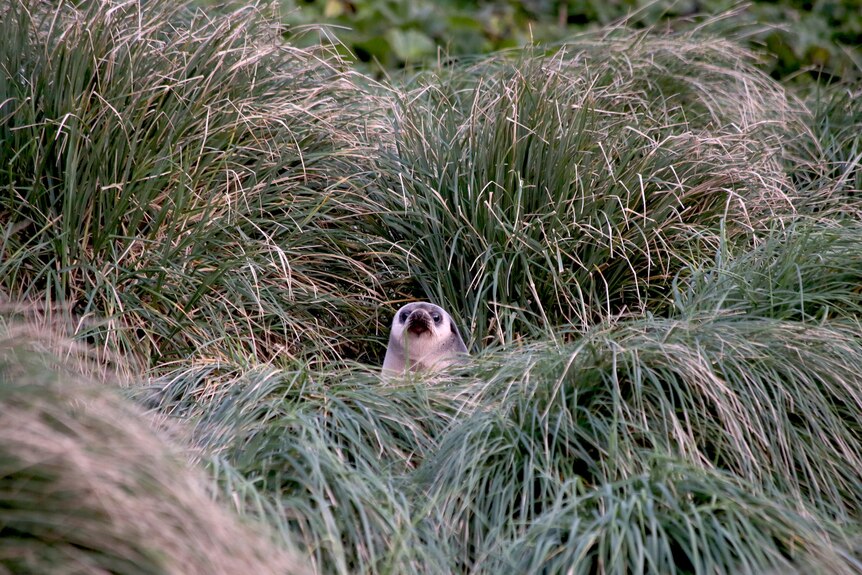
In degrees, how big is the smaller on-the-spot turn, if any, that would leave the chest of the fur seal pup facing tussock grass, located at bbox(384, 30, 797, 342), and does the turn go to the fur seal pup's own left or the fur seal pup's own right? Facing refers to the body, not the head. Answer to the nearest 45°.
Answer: approximately 135° to the fur seal pup's own left

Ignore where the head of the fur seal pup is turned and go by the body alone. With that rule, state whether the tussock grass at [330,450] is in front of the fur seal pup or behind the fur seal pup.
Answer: in front

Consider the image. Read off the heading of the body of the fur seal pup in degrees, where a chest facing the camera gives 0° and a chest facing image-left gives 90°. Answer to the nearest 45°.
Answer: approximately 0°

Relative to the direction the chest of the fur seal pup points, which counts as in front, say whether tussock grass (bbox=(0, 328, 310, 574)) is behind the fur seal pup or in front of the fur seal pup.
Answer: in front

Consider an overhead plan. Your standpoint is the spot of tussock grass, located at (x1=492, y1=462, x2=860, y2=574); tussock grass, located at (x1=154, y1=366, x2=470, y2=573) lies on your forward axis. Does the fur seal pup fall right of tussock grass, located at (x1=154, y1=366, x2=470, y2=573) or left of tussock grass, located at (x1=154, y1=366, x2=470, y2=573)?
right

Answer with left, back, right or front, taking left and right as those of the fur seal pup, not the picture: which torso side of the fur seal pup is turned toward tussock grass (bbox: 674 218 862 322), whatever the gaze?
left

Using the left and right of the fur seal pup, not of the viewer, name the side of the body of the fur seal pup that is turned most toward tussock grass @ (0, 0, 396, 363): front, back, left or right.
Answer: right
